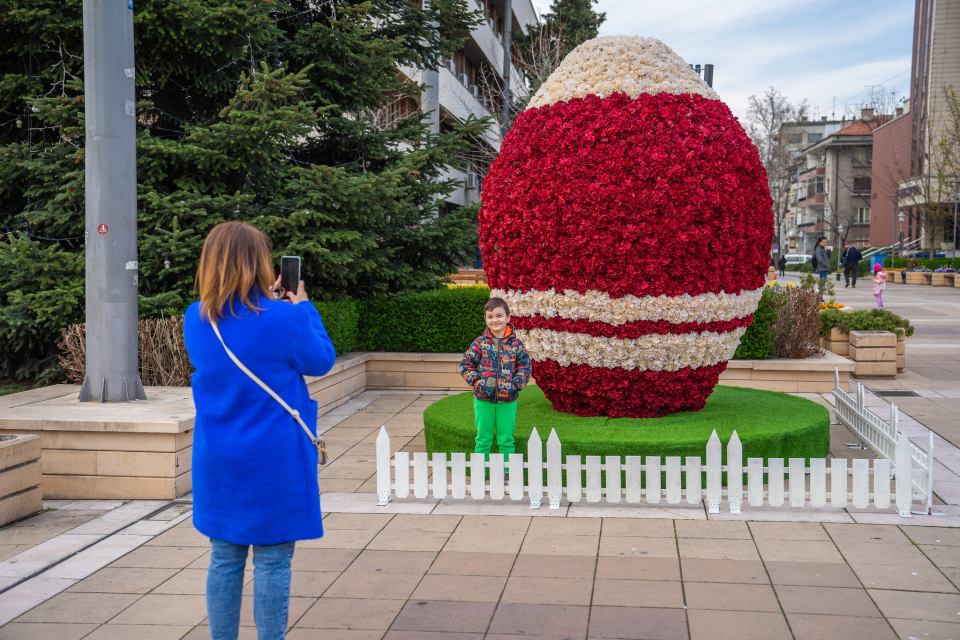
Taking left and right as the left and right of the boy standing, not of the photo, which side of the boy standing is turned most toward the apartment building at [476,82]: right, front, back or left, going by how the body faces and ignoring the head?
back

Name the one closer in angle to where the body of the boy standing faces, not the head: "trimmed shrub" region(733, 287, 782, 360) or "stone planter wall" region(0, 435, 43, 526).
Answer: the stone planter wall

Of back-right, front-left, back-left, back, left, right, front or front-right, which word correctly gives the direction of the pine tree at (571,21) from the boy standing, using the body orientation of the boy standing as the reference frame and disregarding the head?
back

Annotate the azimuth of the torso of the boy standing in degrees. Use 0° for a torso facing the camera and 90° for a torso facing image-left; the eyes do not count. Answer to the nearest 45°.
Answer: approximately 0°

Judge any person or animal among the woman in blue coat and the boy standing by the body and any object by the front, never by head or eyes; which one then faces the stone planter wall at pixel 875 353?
the woman in blue coat

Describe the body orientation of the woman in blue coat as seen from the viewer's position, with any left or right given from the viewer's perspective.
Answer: facing away from the viewer and to the right of the viewer

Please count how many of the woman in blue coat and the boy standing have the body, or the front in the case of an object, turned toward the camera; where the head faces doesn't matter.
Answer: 1

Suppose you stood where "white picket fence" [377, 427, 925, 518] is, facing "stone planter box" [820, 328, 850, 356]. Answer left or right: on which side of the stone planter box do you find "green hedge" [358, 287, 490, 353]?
left

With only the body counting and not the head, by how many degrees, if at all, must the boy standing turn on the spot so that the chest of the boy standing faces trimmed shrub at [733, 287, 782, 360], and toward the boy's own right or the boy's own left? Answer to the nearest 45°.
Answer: approximately 135° to the boy's own left

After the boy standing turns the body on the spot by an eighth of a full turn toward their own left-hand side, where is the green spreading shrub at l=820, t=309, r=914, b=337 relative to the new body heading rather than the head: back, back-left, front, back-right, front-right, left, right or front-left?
left

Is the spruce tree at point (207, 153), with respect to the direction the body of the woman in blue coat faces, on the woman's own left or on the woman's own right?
on the woman's own left
